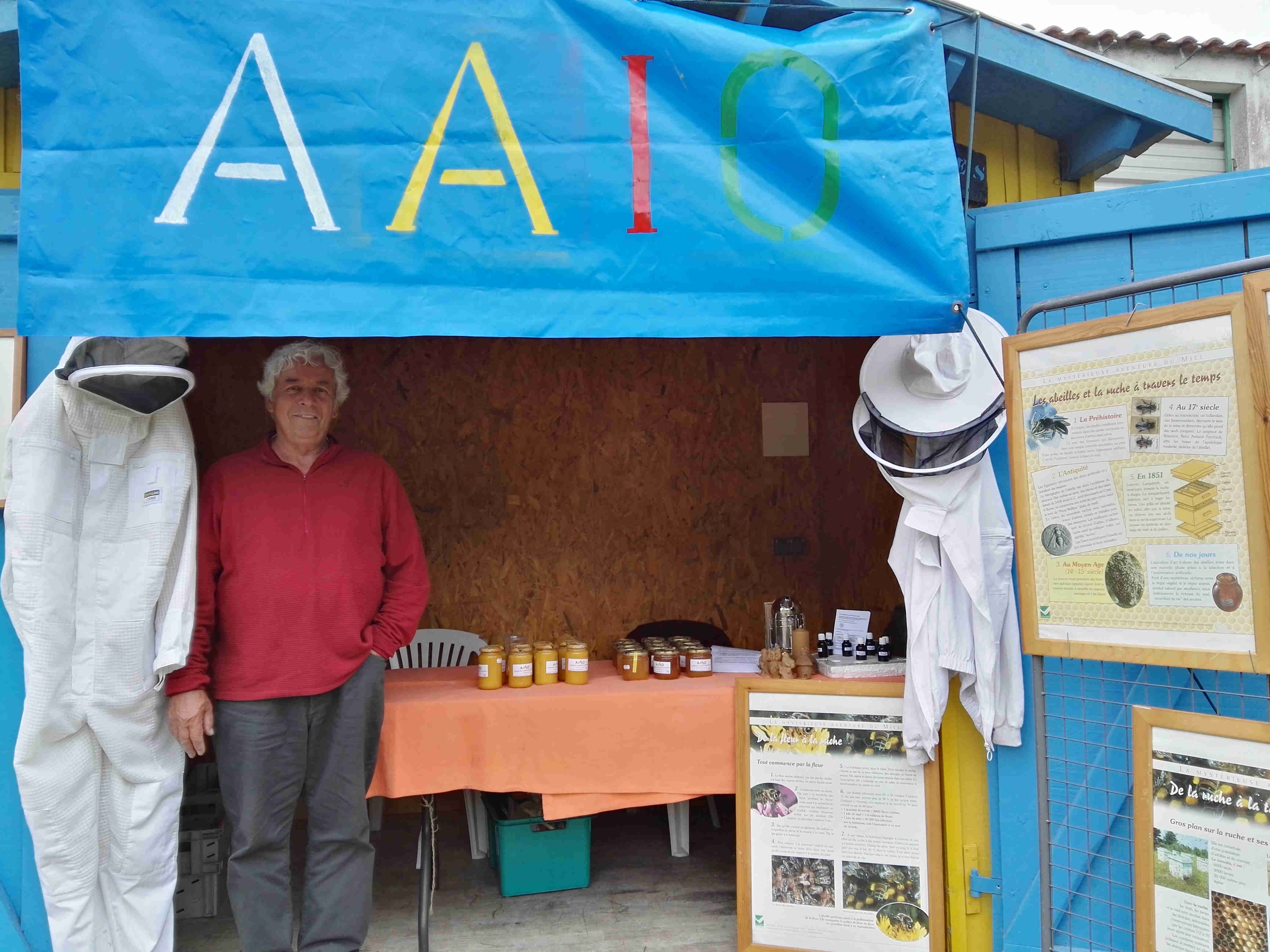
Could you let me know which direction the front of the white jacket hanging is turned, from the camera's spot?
facing the viewer

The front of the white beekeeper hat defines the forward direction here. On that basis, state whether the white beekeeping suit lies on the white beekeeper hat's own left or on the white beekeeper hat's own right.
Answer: on the white beekeeper hat's own right

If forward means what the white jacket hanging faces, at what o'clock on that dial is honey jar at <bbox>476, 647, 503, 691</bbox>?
The honey jar is roughly at 3 o'clock from the white jacket hanging.

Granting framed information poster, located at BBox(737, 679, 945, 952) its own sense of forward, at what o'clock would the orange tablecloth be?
The orange tablecloth is roughly at 3 o'clock from the framed information poster.

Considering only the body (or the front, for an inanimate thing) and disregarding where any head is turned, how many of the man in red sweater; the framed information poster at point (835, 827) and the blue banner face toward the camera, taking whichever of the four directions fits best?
3

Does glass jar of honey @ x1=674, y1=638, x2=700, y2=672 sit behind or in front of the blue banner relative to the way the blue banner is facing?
behind

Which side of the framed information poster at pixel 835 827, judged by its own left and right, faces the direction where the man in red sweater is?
right

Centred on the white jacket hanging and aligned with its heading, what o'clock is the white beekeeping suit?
The white beekeeping suit is roughly at 2 o'clock from the white jacket hanging.

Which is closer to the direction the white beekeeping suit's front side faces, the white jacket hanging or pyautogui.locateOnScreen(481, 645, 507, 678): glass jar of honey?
the white jacket hanging

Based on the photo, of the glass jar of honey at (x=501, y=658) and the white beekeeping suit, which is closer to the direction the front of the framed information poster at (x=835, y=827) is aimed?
the white beekeeping suit

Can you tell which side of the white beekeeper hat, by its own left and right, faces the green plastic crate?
right
